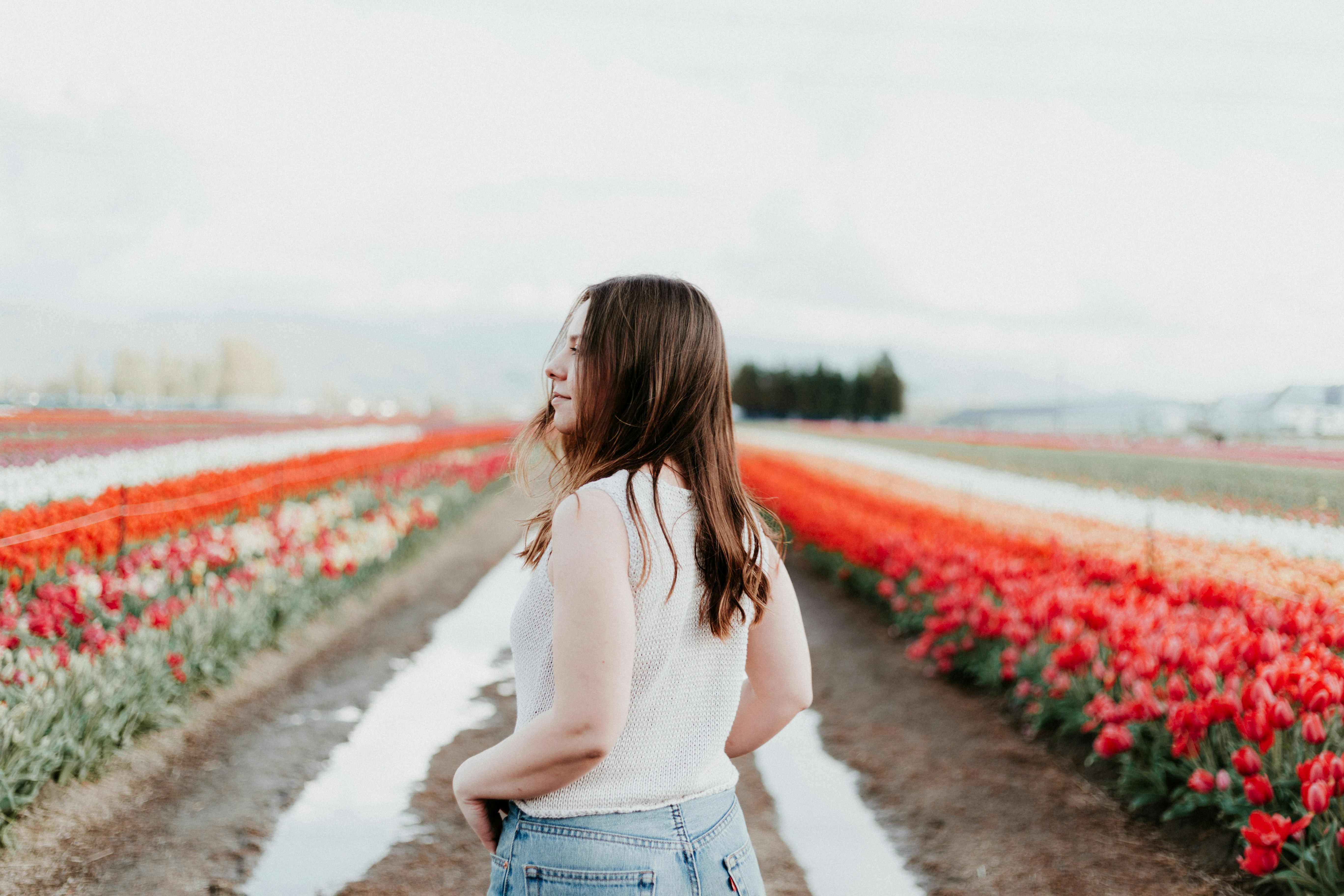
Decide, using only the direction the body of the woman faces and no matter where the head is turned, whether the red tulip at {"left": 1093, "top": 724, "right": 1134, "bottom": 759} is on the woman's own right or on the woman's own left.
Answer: on the woman's own right

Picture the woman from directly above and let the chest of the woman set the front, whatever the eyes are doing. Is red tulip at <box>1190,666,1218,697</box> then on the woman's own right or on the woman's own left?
on the woman's own right

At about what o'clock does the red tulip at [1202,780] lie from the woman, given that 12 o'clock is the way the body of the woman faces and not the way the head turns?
The red tulip is roughly at 3 o'clock from the woman.

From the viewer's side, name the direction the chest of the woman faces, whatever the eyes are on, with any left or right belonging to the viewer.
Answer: facing away from the viewer and to the left of the viewer

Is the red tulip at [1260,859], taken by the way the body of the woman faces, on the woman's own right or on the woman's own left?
on the woman's own right

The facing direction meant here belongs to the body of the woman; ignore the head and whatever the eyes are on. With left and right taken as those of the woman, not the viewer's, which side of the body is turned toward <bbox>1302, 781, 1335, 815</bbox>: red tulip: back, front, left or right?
right

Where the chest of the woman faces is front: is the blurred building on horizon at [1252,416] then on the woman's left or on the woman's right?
on the woman's right

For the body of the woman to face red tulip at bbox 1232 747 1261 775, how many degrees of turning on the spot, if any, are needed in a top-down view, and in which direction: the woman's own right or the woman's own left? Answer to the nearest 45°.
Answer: approximately 90° to the woman's own right

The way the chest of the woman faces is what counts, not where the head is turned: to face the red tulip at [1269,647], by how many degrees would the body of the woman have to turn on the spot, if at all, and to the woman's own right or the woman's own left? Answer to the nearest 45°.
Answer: approximately 90° to the woman's own right

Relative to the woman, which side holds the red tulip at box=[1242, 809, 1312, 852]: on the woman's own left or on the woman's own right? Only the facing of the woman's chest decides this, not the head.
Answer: on the woman's own right

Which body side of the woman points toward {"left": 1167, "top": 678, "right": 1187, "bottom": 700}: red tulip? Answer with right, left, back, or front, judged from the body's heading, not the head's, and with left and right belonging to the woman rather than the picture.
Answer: right
